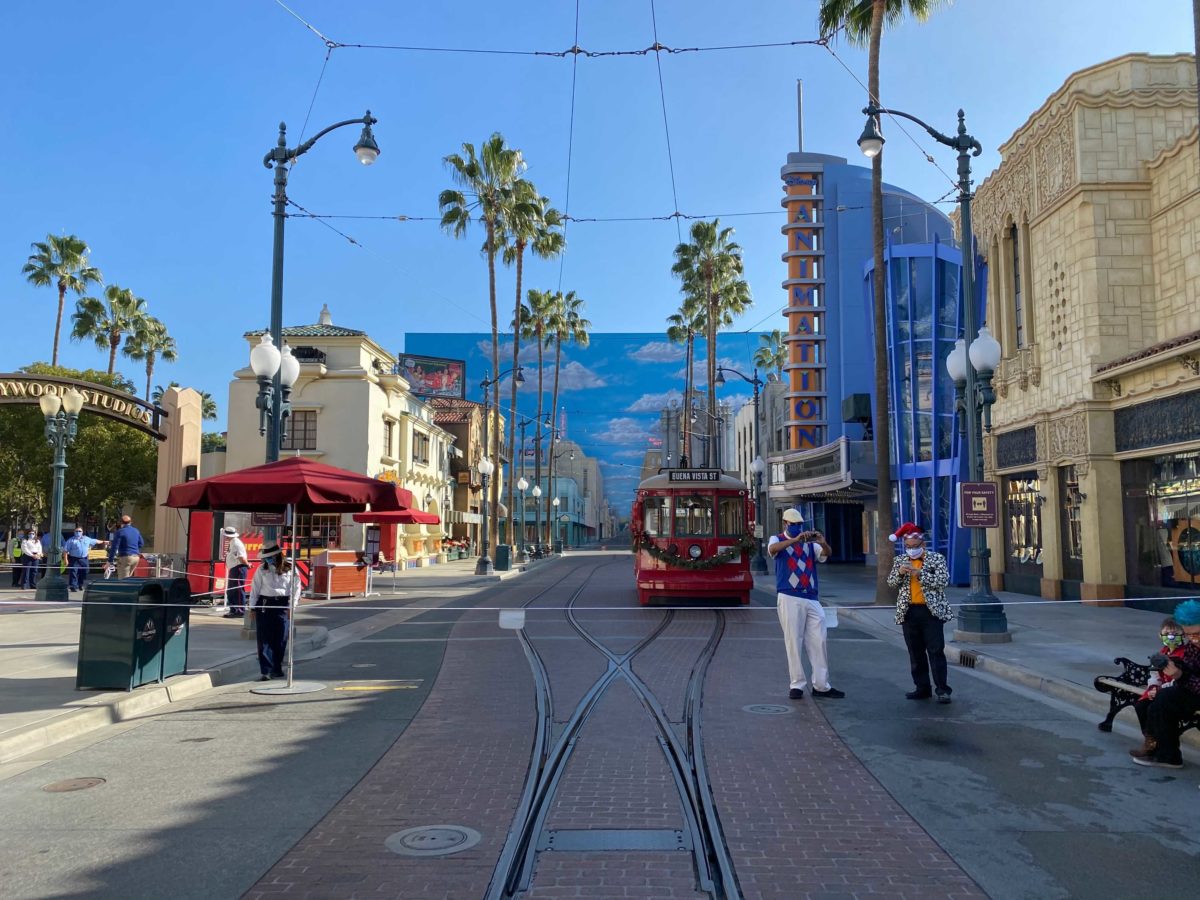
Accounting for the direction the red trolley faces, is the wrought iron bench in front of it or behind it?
in front

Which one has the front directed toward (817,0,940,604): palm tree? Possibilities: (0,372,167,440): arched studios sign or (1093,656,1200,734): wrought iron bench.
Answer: the arched studios sign

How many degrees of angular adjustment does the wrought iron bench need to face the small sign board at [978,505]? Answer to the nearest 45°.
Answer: approximately 135° to its right

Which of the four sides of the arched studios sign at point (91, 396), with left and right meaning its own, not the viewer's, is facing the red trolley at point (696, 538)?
front

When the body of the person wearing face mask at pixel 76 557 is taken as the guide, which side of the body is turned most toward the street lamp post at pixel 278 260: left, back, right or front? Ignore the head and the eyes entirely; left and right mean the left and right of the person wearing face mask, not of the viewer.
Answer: front

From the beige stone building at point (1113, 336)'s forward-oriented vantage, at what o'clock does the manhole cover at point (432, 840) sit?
The manhole cover is roughly at 11 o'clock from the beige stone building.

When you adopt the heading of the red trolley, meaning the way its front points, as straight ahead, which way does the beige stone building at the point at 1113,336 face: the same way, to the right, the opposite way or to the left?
to the right
